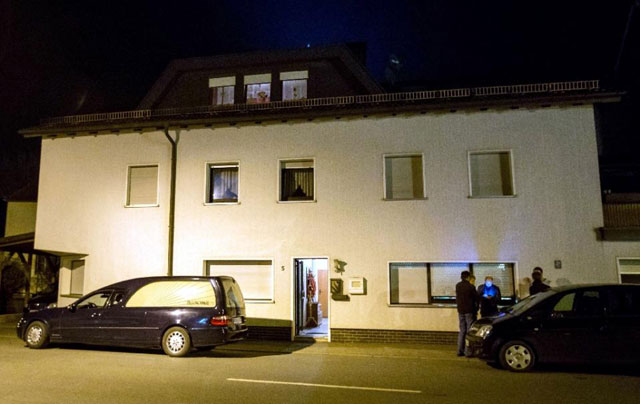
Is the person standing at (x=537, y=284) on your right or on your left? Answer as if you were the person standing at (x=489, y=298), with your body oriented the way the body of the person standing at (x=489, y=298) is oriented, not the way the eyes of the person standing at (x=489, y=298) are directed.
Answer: on your left

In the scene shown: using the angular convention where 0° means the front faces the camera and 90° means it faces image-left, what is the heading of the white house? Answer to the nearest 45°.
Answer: approximately 0°

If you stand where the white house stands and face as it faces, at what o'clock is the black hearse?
The black hearse is roughly at 2 o'clock from the white house.

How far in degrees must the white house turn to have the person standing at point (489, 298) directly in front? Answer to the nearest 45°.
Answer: approximately 45° to its left

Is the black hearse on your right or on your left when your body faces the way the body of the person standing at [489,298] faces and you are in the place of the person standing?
on your right

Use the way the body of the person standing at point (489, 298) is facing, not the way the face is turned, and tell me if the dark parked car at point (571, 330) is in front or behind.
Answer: in front

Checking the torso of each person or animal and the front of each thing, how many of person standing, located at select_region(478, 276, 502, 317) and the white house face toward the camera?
2

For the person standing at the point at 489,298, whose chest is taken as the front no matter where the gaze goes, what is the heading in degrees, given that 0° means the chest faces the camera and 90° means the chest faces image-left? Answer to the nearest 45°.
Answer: approximately 0°
